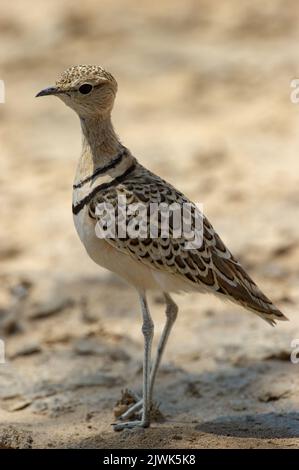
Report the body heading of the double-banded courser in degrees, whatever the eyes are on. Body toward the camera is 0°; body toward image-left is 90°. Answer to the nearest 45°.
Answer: approximately 90°
